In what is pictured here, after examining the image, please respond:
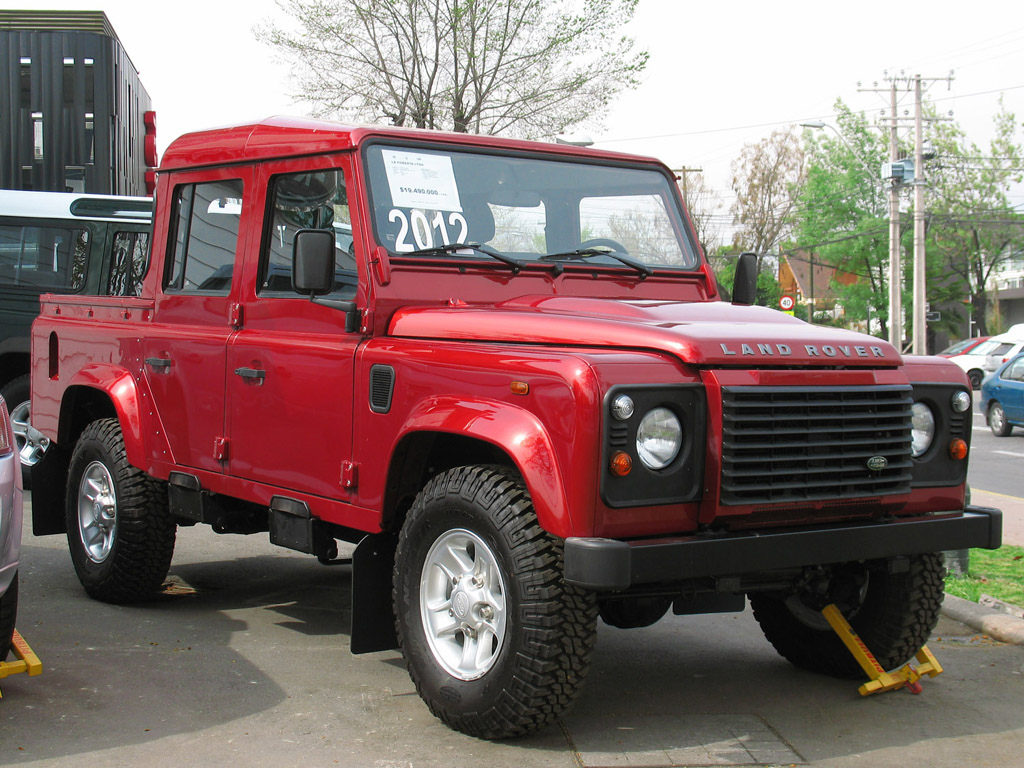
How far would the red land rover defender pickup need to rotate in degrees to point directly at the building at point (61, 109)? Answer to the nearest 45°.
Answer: approximately 180°

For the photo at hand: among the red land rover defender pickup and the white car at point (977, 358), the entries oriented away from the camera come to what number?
0

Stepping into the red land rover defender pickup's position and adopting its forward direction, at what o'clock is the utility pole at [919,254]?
The utility pole is roughly at 8 o'clock from the red land rover defender pickup.

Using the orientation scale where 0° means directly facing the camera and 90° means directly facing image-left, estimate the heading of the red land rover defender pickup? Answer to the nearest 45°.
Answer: approximately 315°

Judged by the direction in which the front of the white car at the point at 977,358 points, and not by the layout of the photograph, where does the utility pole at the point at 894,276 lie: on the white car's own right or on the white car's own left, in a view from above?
on the white car's own right

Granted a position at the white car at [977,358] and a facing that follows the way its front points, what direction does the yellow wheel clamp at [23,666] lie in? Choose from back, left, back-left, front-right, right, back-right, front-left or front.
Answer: front-left

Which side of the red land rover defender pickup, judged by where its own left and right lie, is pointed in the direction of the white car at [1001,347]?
left

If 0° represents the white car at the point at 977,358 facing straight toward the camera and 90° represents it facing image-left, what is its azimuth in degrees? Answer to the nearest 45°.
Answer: approximately 45°
